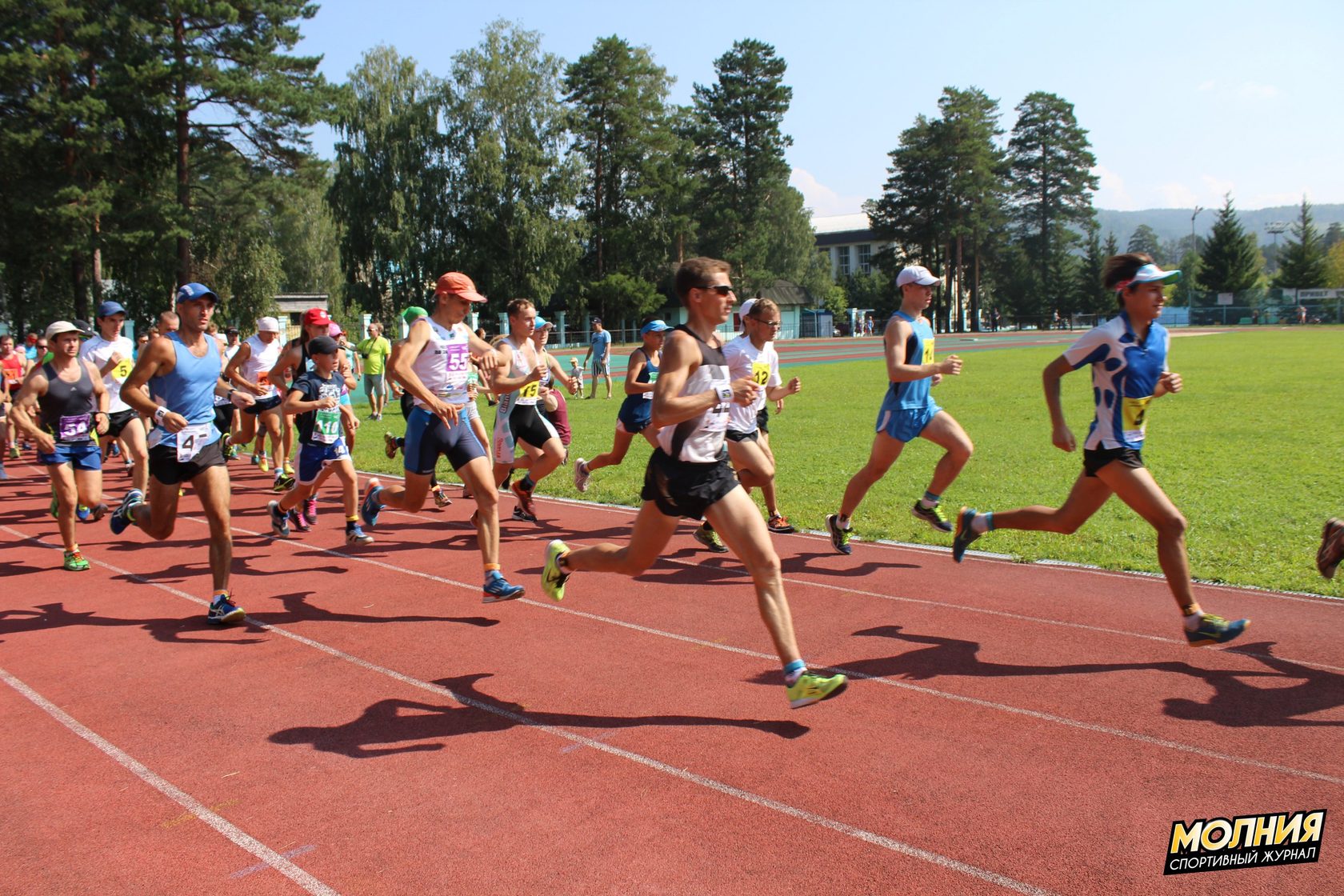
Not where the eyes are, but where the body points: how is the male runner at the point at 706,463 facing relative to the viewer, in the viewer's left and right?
facing to the right of the viewer

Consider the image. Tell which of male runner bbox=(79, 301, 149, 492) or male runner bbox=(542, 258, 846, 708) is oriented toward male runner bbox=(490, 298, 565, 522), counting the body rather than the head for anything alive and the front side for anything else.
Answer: male runner bbox=(79, 301, 149, 492)

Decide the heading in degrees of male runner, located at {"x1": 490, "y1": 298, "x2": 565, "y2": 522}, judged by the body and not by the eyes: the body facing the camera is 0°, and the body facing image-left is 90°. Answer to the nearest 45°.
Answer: approximately 315°

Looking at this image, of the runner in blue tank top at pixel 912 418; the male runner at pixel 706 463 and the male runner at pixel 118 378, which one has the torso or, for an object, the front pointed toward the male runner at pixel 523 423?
the male runner at pixel 118 378

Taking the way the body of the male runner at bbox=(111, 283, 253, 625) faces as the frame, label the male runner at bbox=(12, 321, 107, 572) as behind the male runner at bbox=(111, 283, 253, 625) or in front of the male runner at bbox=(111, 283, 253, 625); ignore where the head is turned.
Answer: behind

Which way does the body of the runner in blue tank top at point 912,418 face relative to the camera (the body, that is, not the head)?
to the viewer's right

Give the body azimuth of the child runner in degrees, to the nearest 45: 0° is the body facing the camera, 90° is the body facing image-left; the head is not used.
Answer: approximately 315°
